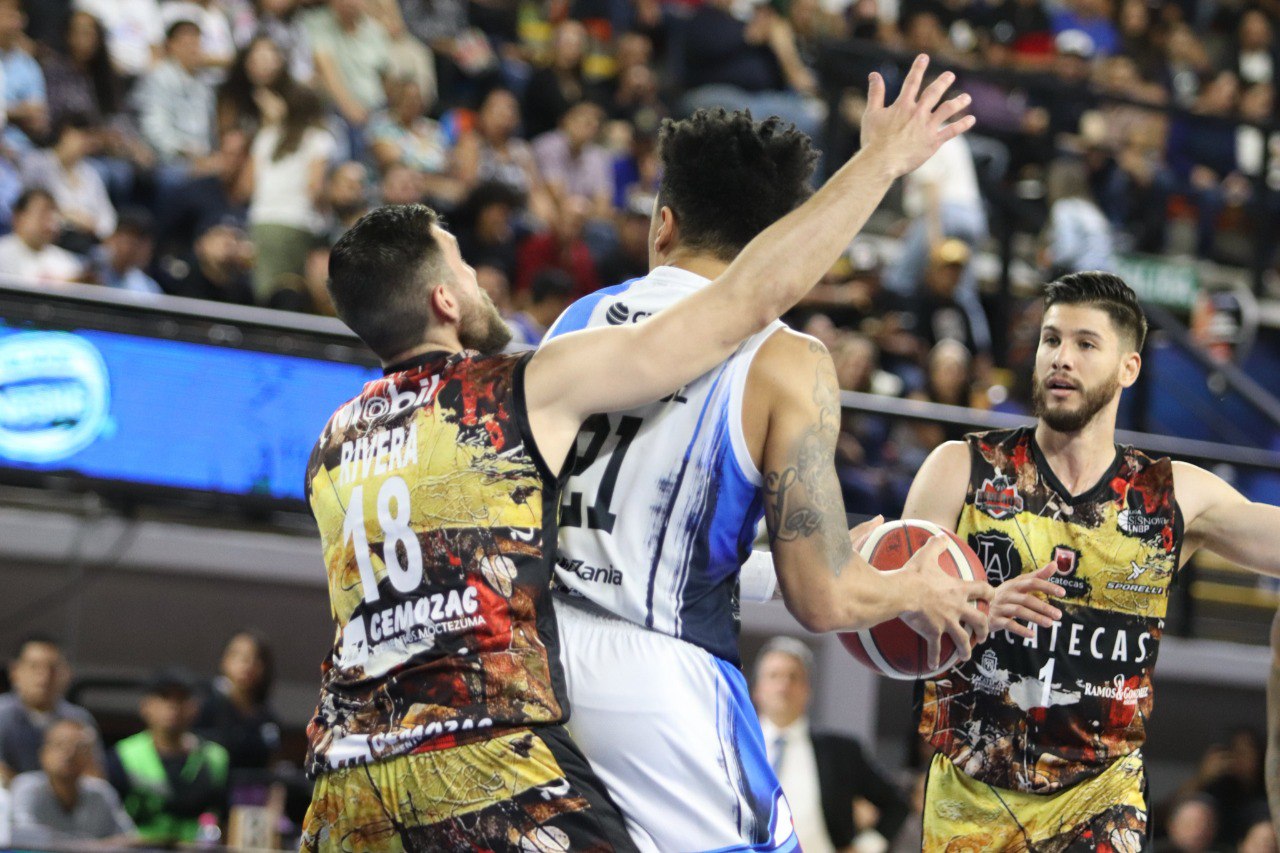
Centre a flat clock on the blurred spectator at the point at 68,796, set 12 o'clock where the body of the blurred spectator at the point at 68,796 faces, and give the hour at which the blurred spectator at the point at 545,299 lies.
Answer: the blurred spectator at the point at 545,299 is roughly at 8 o'clock from the blurred spectator at the point at 68,796.

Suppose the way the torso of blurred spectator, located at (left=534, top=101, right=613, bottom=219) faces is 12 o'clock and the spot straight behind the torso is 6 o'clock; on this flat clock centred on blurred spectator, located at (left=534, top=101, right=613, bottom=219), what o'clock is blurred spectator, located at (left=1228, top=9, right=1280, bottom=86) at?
blurred spectator, located at (left=1228, top=9, right=1280, bottom=86) is roughly at 8 o'clock from blurred spectator, located at (left=534, top=101, right=613, bottom=219).

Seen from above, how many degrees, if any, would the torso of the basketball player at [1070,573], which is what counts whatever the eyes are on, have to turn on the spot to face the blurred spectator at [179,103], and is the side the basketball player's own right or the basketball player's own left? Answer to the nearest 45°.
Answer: approximately 135° to the basketball player's own right

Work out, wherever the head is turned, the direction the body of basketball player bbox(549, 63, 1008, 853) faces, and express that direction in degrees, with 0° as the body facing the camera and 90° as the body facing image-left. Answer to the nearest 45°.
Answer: approximately 225°

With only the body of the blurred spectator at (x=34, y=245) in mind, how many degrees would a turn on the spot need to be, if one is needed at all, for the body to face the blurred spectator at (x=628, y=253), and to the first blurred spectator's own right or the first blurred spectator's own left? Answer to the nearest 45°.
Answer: approximately 45° to the first blurred spectator's own left

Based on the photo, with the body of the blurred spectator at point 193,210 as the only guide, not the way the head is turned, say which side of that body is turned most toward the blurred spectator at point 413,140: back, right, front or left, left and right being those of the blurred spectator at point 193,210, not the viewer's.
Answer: left

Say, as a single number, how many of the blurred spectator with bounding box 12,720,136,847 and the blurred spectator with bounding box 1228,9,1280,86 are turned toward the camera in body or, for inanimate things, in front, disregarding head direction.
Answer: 2

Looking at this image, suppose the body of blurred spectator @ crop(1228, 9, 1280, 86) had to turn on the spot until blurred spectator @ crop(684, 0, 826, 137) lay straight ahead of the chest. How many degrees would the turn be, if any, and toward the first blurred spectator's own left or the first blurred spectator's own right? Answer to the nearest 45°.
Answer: approximately 45° to the first blurred spectator's own right

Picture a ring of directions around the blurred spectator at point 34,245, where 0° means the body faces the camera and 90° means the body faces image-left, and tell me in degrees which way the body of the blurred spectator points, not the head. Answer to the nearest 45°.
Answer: approximately 315°

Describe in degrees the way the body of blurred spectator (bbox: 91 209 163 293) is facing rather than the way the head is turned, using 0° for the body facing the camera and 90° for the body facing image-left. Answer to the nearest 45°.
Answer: approximately 315°

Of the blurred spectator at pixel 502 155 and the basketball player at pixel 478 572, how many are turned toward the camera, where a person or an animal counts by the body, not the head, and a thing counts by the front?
1
